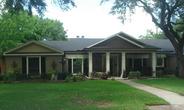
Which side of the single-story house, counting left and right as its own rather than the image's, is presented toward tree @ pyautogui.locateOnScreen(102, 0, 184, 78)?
left

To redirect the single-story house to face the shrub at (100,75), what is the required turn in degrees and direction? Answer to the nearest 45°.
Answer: approximately 45° to its left

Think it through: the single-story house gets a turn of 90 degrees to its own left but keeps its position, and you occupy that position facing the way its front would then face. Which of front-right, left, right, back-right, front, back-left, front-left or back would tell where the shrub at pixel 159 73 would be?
front

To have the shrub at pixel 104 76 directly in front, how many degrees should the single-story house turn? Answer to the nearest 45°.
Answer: approximately 45° to its left

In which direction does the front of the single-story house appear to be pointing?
toward the camera
